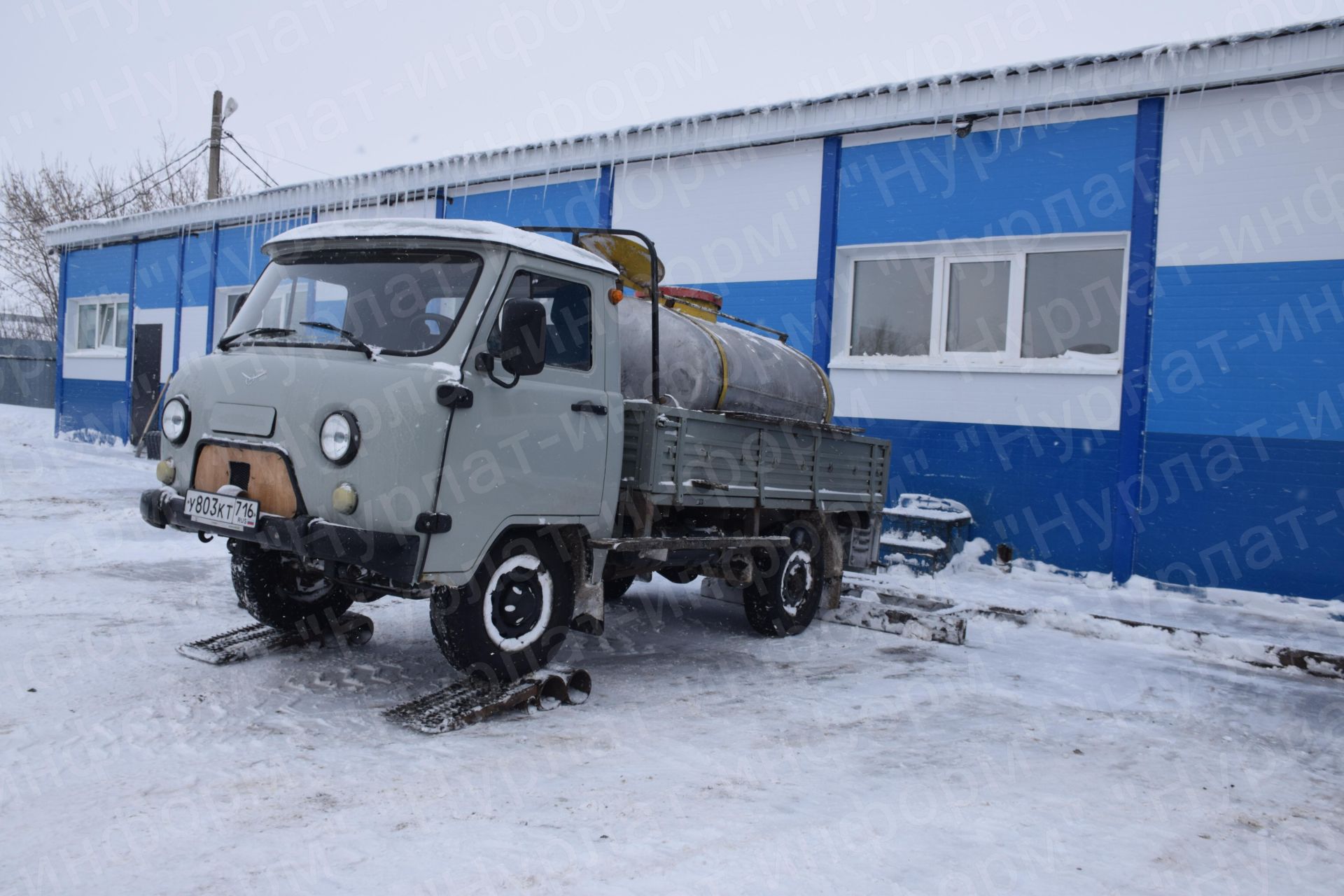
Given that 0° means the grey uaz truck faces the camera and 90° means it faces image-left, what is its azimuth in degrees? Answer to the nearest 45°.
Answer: approximately 45°

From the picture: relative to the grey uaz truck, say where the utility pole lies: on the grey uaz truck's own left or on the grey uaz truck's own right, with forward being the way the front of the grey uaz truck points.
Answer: on the grey uaz truck's own right

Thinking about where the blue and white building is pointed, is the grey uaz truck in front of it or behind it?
in front

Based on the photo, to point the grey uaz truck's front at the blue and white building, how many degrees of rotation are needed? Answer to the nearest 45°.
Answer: approximately 180°

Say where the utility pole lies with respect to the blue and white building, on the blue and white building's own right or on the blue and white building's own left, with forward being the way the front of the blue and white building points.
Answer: on the blue and white building's own right

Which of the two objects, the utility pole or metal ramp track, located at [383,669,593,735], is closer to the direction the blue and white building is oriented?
the metal ramp track

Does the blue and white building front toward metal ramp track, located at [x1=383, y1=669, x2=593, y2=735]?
yes

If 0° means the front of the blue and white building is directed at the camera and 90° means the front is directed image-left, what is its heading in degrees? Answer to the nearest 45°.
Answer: approximately 45°
